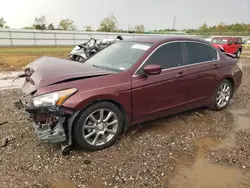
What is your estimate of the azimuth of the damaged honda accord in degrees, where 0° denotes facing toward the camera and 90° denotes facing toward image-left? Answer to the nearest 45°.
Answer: approximately 45°
